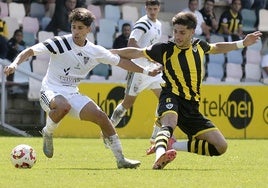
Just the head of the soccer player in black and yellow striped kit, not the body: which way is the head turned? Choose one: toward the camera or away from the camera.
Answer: toward the camera

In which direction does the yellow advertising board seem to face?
toward the camera

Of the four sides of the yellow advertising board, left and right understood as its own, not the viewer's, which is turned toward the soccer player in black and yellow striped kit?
front
